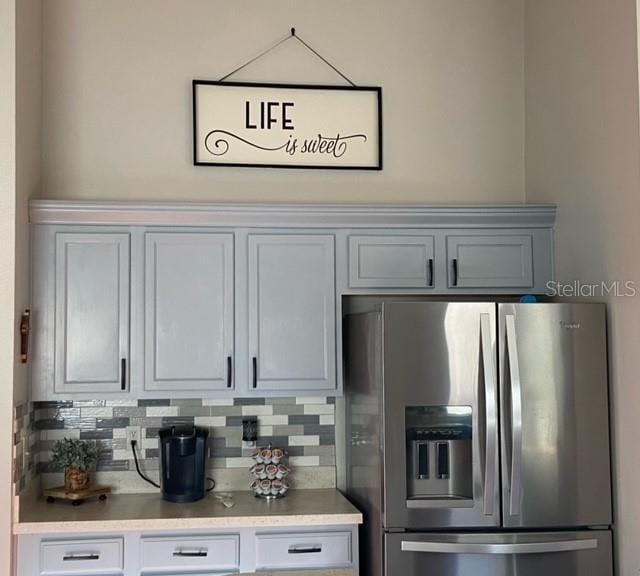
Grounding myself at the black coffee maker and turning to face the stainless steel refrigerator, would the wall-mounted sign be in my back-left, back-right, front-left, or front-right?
front-left

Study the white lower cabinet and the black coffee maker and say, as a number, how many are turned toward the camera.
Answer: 2

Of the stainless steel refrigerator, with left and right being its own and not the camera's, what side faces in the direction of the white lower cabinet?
right

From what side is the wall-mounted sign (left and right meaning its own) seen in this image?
front

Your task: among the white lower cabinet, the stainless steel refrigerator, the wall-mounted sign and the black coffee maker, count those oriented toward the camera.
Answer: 4

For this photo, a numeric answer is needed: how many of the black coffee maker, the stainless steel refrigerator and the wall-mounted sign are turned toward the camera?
3

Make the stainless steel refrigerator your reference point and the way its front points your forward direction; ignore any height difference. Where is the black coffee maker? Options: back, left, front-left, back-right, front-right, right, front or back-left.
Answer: right

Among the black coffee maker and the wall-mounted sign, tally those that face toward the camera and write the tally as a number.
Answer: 2

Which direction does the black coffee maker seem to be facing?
toward the camera

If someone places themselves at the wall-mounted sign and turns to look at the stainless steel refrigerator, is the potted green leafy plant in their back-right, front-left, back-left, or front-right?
back-right

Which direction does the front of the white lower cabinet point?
toward the camera
